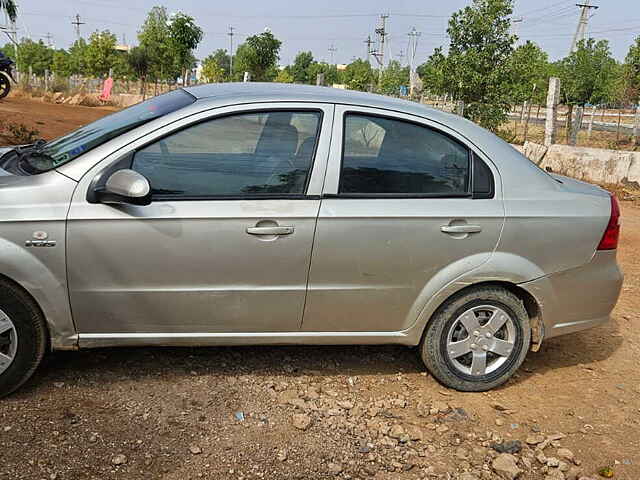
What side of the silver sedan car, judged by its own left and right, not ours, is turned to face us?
left

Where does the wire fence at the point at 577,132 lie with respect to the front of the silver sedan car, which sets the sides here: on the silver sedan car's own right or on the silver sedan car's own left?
on the silver sedan car's own right

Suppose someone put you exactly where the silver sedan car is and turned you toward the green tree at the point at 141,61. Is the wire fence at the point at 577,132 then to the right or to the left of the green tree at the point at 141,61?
right

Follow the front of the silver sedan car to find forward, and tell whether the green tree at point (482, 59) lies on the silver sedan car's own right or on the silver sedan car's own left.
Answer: on the silver sedan car's own right

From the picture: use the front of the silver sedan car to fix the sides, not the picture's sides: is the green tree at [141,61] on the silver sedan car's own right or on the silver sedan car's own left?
on the silver sedan car's own right

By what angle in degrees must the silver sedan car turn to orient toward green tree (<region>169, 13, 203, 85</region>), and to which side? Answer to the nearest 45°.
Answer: approximately 90° to its right

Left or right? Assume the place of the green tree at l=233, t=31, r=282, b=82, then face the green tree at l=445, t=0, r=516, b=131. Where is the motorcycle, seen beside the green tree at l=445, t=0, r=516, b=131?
right

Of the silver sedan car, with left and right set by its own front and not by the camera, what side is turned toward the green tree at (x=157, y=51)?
right

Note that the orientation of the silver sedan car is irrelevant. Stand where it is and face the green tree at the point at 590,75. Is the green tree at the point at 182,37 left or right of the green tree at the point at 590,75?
left

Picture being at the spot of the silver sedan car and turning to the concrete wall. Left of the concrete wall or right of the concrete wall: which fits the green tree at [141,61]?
left
